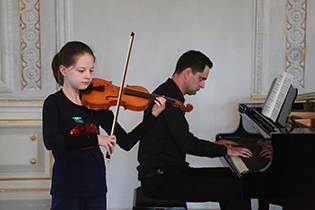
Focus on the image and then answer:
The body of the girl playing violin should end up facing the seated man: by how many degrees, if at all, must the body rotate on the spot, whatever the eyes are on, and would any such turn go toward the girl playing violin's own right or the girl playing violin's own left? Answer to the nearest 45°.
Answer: approximately 90° to the girl playing violin's own left

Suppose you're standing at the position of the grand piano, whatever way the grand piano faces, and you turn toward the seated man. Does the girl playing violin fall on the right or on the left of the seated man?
left

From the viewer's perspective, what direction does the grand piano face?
to the viewer's left

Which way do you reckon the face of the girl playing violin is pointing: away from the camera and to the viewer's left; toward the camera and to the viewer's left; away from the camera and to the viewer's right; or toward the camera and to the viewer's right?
toward the camera and to the viewer's right

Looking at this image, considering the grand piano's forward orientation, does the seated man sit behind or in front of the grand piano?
in front

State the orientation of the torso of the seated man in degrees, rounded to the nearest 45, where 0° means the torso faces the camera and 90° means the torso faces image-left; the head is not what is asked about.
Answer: approximately 270°

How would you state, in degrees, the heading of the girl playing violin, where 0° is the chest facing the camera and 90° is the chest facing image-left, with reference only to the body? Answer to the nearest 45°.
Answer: approximately 315°

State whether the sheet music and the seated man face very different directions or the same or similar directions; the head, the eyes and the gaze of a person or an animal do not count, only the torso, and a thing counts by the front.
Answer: very different directions

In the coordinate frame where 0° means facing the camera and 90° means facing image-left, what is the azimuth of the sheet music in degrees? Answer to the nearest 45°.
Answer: approximately 90°

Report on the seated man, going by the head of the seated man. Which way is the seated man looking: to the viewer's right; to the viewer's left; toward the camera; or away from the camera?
to the viewer's right

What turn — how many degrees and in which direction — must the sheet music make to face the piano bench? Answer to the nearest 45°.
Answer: approximately 45° to its left

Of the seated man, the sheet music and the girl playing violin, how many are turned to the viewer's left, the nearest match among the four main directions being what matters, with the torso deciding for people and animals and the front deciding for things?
1
